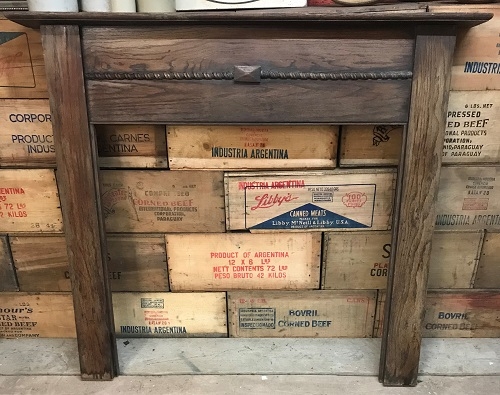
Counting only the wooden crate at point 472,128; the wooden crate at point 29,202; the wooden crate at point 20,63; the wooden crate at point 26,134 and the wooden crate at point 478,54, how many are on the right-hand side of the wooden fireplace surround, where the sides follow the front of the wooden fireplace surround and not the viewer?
3

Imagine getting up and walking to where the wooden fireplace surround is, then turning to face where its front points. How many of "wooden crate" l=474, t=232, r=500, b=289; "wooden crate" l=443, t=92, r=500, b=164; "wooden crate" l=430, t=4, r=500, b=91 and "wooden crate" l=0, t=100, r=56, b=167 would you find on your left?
3

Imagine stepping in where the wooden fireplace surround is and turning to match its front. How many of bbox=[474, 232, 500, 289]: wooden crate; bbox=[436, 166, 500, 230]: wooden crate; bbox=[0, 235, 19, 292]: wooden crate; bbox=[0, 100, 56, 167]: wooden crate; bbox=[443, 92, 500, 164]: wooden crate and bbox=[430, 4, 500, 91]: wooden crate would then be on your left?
4

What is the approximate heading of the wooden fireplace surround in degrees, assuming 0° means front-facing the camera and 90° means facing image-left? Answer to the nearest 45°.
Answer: approximately 0°

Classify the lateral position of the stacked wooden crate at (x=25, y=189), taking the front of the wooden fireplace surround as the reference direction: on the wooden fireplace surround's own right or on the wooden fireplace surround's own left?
on the wooden fireplace surround's own right

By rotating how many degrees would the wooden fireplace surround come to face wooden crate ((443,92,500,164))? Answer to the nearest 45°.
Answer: approximately 90° to its left

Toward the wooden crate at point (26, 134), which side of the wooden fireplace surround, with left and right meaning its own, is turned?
right

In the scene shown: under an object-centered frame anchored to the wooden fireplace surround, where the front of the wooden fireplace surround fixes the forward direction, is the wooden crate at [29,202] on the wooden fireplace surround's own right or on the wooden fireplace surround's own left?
on the wooden fireplace surround's own right
